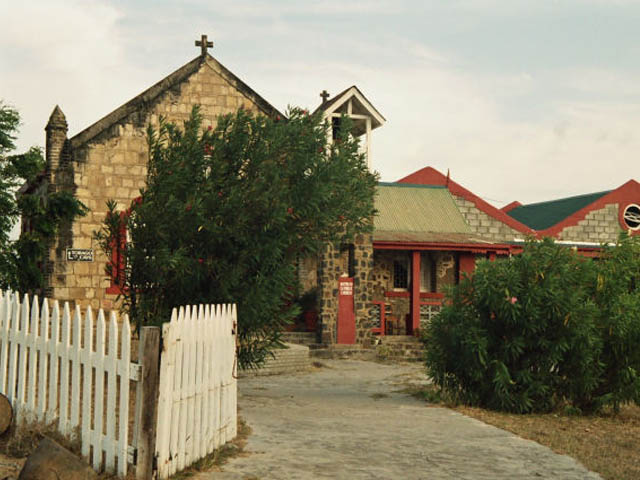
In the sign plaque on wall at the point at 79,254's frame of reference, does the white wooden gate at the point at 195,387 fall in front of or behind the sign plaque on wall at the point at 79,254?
in front

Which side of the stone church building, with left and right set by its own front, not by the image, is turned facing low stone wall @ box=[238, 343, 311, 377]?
front

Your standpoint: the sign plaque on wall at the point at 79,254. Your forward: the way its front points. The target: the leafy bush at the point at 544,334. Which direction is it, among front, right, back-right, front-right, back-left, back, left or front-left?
front-left

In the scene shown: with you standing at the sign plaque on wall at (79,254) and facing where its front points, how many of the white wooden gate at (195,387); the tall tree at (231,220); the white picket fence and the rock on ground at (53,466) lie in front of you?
4

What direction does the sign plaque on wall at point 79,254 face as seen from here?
toward the camera

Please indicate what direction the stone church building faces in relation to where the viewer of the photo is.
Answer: facing the viewer

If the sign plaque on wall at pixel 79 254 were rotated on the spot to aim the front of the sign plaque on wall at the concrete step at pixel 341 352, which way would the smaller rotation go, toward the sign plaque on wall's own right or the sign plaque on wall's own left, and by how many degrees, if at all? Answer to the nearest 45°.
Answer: approximately 90° to the sign plaque on wall's own left

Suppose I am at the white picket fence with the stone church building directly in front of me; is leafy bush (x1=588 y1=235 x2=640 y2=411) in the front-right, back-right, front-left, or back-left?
front-right

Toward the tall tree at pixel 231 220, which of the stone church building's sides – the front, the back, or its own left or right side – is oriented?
front

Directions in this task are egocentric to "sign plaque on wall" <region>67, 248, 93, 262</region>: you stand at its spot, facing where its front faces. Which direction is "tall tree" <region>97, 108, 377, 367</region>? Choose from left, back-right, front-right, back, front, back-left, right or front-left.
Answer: front

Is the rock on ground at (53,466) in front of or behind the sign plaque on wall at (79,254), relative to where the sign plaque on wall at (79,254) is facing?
in front

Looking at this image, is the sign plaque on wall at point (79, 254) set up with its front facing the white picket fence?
yes
